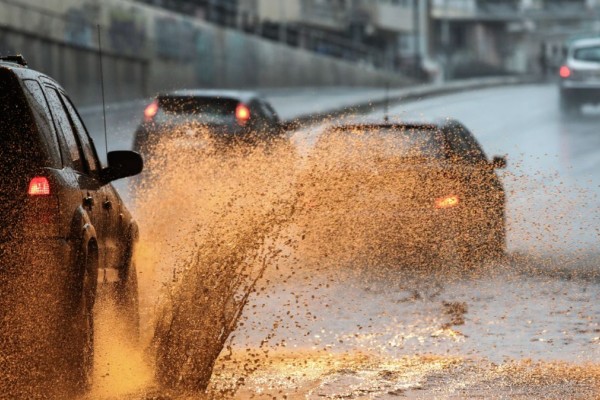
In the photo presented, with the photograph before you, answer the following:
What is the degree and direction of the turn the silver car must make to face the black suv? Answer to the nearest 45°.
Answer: approximately 180°

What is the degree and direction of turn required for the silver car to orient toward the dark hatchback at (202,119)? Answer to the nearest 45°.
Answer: approximately 180°

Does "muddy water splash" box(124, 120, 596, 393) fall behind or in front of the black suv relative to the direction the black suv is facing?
in front

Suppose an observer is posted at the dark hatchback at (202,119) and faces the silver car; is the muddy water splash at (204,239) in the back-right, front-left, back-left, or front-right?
back-right

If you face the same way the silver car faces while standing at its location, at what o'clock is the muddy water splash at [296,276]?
The muddy water splash is roughly at 6 o'clock from the silver car.

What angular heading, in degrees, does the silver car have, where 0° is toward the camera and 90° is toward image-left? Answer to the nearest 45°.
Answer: approximately 180°

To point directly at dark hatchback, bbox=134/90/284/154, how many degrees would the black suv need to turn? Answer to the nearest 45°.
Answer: approximately 45° to its left

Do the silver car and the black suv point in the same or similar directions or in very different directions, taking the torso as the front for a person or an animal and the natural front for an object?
same or similar directions

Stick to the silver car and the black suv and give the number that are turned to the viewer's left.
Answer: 0

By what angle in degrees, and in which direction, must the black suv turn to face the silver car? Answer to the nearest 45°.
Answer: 0° — it already faces it

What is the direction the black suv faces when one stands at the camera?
facing away from the viewer and to the right of the viewer

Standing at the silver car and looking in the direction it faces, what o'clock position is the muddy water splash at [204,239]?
The muddy water splash is roughly at 6 o'clock from the silver car.

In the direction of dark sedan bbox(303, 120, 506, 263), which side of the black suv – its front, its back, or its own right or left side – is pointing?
front

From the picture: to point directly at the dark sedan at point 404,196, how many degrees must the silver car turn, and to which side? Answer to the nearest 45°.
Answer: approximately 180°
